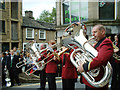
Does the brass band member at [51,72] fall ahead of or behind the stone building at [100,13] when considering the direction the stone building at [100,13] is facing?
ahead

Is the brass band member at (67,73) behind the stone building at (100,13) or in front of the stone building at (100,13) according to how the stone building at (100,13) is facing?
in front

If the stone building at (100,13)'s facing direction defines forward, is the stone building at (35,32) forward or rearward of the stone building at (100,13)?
rearward

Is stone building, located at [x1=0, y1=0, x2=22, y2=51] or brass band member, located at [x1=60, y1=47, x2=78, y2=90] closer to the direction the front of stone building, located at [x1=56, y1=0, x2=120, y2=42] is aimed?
the brass band member

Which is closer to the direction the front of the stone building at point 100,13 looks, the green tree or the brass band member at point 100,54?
the brass band member
